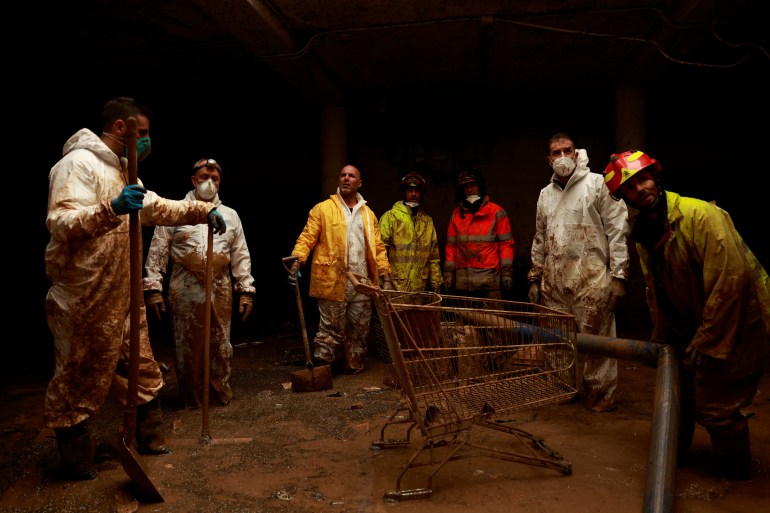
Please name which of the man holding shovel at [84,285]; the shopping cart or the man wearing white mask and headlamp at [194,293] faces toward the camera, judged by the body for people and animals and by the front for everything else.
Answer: the man wearing white mask and headlamp at [194,293]

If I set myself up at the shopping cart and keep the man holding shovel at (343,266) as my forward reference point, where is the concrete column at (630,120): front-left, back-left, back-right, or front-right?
front-right

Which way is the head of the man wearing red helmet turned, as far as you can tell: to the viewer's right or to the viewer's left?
to the viewer's left

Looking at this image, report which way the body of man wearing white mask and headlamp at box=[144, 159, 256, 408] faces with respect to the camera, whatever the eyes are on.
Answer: toward the camera

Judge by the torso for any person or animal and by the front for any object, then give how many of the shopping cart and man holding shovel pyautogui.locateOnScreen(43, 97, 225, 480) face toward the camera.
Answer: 0

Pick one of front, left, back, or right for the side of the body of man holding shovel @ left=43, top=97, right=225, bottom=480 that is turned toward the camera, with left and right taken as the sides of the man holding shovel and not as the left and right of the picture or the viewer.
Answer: right

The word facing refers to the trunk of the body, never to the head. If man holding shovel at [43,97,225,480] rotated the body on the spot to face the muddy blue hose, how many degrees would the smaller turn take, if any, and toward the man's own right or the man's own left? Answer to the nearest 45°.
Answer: approximately 45° to the man's own right

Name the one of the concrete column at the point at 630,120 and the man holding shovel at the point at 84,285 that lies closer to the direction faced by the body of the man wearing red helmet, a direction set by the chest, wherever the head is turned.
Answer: the man holding shovel

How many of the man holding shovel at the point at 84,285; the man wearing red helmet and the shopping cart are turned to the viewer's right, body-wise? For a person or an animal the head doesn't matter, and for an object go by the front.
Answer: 2

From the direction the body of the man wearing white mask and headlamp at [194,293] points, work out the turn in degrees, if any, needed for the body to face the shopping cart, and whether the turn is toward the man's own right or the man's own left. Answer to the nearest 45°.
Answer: approximately 45° to the man's own left

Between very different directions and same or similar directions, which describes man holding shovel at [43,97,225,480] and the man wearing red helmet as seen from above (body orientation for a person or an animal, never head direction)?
very different directions

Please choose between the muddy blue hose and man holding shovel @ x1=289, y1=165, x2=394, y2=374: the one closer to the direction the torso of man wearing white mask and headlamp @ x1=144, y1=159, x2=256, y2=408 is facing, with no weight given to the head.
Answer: the muddy blue hose

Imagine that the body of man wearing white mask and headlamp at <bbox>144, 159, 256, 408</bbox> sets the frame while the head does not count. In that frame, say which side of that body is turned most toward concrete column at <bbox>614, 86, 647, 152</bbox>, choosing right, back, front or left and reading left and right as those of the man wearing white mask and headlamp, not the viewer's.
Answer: left

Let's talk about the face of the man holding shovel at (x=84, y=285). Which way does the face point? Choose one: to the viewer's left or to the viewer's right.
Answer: to the viewer's right

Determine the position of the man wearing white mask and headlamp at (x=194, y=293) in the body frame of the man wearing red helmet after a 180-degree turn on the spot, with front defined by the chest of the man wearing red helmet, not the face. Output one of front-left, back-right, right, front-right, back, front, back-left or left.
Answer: back-left

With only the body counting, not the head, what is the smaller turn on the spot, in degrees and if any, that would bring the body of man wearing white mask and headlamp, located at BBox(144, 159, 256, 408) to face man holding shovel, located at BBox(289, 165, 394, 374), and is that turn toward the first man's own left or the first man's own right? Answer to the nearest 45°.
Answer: approximately 135° to the first man's own left

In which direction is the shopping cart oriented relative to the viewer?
to the viewer's right
